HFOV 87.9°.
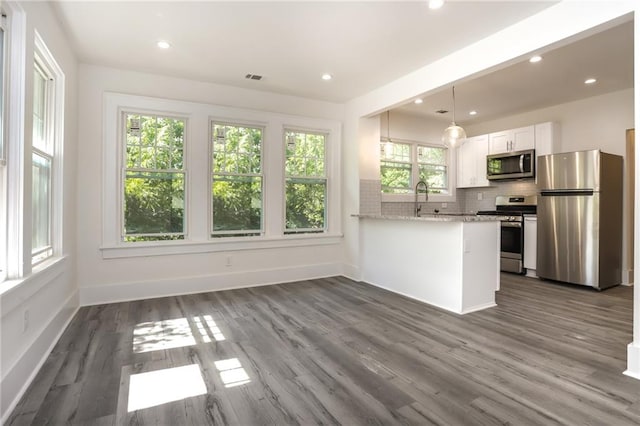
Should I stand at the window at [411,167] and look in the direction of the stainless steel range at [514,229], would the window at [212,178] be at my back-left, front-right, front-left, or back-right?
back-right

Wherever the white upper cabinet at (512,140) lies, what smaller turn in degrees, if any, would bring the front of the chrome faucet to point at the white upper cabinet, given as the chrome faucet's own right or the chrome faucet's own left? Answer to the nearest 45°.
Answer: approximately 45° to the chrome faucet's own left

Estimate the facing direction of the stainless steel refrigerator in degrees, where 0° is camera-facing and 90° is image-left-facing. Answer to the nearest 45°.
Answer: approximately 45°

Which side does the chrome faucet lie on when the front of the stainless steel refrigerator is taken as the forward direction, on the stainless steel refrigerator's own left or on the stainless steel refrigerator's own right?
on the stainless steel refrigerator's own right

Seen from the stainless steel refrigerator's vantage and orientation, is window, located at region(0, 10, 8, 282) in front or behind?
in front

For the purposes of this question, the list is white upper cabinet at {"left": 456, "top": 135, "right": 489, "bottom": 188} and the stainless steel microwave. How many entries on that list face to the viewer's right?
0

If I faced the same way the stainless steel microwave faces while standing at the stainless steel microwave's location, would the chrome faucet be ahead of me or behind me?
ahead

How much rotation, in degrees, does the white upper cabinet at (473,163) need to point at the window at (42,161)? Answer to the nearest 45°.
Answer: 0° — it already faces it

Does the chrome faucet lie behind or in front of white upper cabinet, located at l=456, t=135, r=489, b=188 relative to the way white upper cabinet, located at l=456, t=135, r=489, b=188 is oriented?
in front

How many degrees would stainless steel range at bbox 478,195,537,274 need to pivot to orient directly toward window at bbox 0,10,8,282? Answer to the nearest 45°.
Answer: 0° — it already faces it

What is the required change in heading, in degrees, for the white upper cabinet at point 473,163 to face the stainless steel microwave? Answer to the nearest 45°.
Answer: approximately 90° to its left
